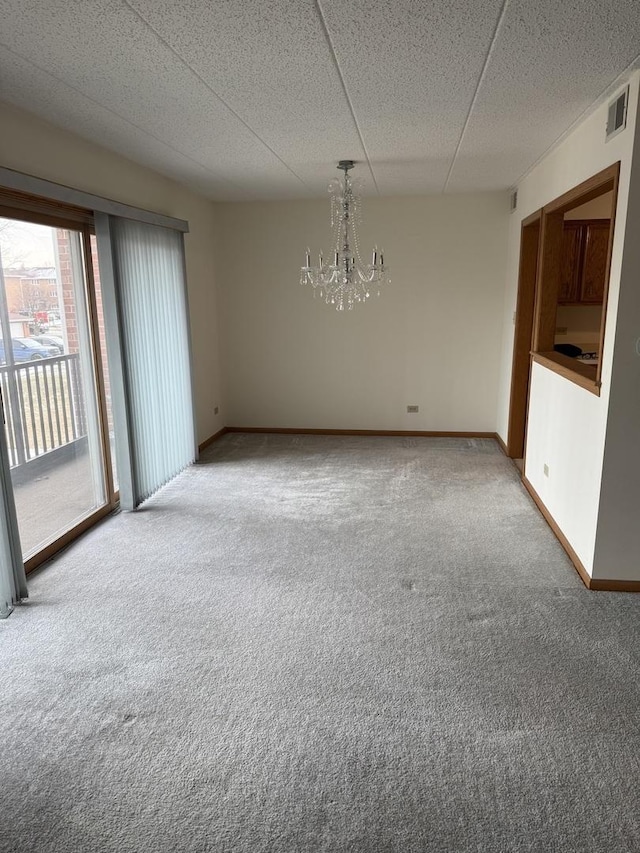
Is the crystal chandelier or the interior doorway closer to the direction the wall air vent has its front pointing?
the crystal chandelier

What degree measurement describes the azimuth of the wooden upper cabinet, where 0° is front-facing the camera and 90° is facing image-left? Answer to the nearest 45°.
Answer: approximately 0°

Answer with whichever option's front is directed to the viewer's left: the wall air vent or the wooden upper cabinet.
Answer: the wall air vent

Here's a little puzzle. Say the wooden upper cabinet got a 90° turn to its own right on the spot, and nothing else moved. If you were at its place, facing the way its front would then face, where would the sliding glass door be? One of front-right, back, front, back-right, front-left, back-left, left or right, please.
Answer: front-left

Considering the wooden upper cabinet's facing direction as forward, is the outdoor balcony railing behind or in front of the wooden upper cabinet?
in front

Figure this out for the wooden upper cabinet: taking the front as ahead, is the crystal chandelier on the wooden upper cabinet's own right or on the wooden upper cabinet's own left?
on the wooden upper cabinet's own right

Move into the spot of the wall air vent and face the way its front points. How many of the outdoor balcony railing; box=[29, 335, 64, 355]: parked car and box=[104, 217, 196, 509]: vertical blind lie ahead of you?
3

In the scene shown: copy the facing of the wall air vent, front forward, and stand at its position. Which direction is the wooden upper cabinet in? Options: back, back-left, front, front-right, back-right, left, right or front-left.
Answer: right

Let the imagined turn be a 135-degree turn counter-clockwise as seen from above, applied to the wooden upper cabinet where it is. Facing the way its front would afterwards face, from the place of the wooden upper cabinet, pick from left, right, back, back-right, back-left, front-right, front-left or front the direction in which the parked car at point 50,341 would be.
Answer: left

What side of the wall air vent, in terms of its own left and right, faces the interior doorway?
right

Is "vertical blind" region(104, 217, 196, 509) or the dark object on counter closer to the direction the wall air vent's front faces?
the vertical blind

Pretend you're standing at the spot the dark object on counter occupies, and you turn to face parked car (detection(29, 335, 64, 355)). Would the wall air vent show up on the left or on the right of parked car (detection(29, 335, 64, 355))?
left

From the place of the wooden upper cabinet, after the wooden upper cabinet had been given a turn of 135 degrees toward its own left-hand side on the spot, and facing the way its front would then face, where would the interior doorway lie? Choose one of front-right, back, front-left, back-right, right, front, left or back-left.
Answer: back

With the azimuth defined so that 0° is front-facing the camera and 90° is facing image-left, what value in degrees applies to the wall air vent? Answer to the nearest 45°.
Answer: approximately 90°

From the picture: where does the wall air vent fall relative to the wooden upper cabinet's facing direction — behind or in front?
in front
